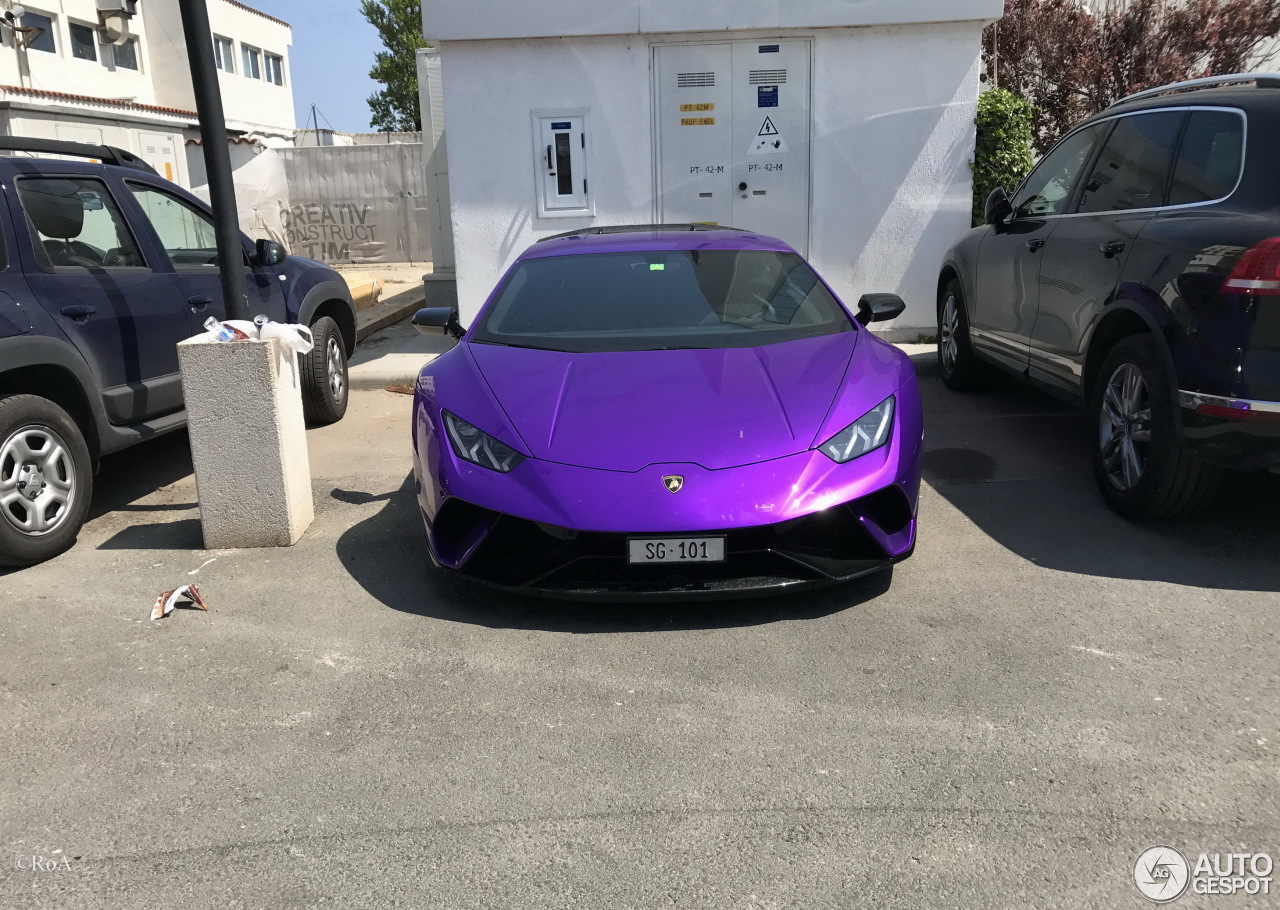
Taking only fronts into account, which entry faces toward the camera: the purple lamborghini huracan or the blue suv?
the purple lamborghini huracan

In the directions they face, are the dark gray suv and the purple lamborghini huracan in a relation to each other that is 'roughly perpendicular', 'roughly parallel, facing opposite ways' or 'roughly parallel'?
roughly parallel, facing opposite ways

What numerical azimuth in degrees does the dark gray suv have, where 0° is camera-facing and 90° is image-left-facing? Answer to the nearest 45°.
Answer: approximately 135°

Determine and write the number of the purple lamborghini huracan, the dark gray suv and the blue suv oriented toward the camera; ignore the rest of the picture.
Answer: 1

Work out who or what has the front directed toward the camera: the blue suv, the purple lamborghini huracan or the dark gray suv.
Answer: the purple lamborghini huracan

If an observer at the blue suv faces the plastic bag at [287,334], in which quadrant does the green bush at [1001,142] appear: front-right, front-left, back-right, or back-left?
front-left

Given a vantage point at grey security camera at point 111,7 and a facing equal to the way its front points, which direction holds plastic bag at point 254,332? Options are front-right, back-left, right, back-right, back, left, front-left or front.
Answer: front-right

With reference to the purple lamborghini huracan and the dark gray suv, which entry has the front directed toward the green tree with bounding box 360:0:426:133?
the dark gray suv

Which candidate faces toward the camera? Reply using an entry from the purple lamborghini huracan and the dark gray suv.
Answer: the purple lamborghini huracan

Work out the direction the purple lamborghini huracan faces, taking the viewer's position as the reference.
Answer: facing the viewer

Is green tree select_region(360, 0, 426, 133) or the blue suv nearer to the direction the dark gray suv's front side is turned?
the green tree

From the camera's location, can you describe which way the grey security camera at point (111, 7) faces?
facing the viewer and to the right of the viewer

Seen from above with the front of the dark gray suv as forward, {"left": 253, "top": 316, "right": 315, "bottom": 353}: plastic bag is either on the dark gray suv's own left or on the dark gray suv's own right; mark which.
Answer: on the dark gray suv's own left

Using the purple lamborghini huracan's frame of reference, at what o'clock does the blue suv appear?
The blue suv is roughly at 4 o'clock from the purple lamborghini huracan.
